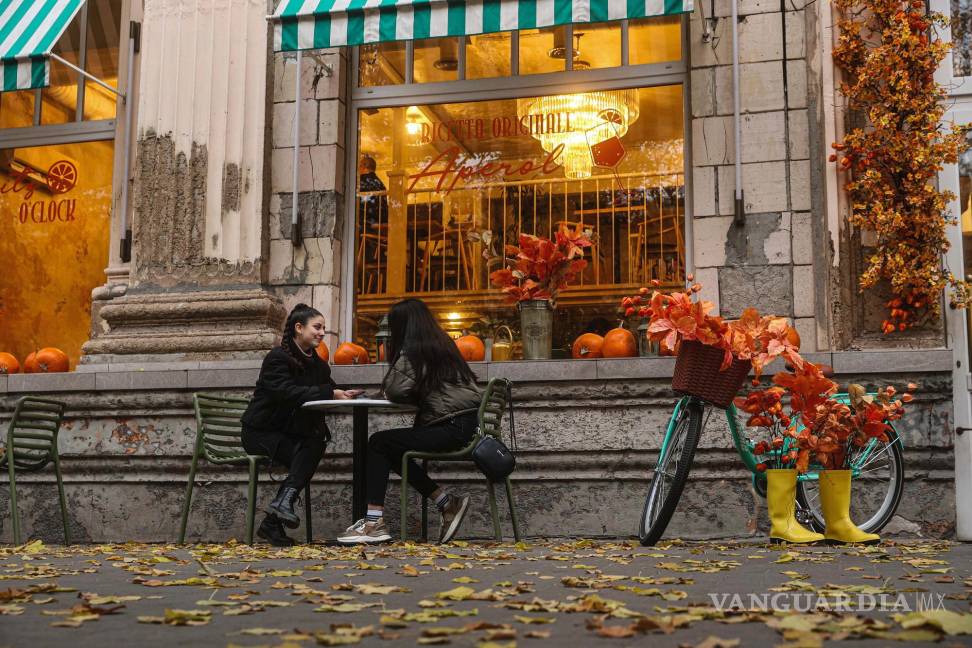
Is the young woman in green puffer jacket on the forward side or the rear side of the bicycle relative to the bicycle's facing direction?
on the forward side

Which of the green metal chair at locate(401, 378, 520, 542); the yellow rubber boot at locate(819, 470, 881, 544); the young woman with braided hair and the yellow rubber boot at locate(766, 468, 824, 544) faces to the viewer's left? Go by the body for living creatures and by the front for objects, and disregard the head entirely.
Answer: the green metal chair

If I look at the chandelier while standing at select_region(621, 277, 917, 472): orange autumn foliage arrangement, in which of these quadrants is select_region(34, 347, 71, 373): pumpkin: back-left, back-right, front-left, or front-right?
front-left

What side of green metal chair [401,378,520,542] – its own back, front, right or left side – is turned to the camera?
left

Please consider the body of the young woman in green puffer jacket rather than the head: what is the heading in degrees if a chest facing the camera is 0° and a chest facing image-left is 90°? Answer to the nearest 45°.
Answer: approximately 90°

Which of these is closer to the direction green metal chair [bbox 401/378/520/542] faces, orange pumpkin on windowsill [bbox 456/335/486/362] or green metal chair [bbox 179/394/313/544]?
the green metal chair

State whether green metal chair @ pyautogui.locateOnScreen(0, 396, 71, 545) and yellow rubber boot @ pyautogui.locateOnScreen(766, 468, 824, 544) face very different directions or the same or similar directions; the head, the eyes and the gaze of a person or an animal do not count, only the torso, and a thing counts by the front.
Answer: very different directions

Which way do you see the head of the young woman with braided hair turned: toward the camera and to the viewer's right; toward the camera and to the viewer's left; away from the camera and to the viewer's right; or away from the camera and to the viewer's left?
toward the camera and to the viewer's right

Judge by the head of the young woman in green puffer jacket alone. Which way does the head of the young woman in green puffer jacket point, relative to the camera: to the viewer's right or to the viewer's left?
to the viewer's left
